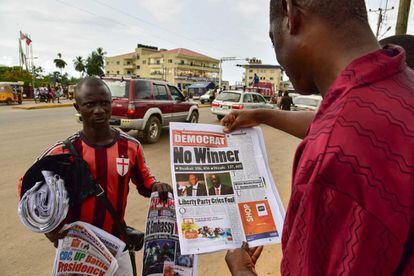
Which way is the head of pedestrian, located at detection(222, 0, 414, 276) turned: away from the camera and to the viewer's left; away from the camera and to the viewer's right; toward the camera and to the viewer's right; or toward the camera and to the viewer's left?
away from the camera and to the viewer's left

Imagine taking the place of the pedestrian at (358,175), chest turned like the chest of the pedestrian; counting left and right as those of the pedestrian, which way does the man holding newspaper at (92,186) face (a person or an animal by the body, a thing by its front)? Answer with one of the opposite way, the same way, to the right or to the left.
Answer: the opposite way

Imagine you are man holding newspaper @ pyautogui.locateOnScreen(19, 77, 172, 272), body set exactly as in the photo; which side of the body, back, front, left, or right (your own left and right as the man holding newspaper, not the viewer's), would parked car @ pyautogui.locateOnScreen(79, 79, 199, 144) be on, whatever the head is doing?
back

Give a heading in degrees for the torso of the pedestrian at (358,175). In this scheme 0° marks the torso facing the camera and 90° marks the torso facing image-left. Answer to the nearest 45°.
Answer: approximately 135°

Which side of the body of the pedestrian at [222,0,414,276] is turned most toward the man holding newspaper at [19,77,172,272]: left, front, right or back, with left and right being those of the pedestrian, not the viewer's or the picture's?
front

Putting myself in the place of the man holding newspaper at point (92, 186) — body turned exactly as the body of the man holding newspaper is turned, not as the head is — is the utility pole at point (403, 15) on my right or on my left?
on my left

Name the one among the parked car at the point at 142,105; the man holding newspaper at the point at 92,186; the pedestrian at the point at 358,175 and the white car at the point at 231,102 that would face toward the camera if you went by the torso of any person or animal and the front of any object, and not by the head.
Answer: the man holding newspaper

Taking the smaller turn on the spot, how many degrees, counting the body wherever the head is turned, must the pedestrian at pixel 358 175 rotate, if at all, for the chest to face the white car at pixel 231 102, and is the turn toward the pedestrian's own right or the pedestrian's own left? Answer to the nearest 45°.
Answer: approximately 45° to the pedestrian's own right

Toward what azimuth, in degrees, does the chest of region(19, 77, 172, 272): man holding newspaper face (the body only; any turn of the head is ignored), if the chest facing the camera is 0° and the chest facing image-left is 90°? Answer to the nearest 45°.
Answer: approximately 0°

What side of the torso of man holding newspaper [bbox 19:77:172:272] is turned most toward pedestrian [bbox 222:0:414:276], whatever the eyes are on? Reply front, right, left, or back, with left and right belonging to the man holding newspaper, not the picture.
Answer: front

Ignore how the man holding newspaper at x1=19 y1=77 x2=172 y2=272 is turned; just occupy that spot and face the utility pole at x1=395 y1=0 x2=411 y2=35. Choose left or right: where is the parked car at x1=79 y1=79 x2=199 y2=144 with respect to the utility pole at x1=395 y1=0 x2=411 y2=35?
left

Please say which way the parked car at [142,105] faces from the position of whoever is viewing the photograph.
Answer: facing away from the viewer and to the right of the viewer

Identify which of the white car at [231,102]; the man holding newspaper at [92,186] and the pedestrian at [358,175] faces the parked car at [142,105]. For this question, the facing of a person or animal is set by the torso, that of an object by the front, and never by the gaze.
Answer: the pedestrian

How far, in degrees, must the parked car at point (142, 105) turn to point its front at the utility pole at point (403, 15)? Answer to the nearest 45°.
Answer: approximately 45° to its right

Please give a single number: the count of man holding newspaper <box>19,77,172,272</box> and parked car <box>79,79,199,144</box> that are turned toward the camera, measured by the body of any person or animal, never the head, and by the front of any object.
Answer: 1
